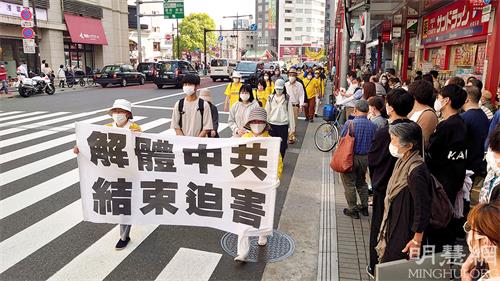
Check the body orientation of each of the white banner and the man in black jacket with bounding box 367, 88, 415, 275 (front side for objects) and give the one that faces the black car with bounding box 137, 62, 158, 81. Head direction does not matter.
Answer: the man in black jacket

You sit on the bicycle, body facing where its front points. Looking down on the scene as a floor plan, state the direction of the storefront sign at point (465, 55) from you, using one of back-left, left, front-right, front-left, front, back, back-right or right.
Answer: back

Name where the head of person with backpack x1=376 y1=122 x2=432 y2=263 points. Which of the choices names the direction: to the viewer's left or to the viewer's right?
to the viewer's left

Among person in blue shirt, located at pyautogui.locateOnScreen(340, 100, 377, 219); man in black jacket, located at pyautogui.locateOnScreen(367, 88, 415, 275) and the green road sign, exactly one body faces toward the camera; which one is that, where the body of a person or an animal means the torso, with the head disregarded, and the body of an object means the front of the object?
the green road sign

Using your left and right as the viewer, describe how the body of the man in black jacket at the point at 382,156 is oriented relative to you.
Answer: facing away from the viewer and to the left of the viewer

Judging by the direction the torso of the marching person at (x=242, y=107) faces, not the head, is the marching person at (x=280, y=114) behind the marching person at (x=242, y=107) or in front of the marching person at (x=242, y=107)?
behind

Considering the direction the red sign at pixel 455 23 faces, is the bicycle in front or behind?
in front

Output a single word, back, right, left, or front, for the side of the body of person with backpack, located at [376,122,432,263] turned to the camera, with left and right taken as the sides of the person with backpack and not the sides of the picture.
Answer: left
